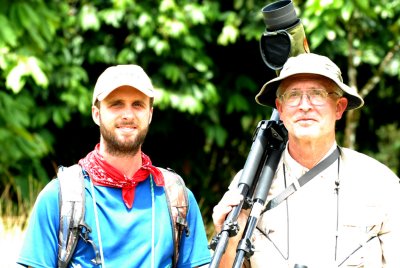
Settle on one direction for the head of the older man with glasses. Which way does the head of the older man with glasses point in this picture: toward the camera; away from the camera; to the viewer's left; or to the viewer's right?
toward the camera

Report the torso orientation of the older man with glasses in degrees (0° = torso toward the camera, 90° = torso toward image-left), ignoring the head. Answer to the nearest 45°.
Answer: approximately 0°
